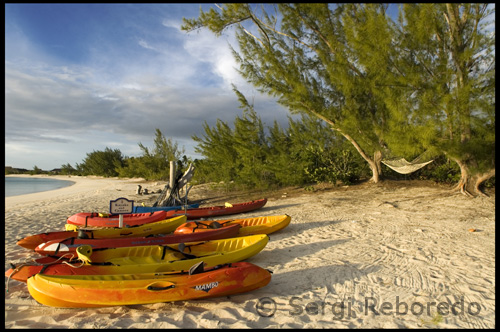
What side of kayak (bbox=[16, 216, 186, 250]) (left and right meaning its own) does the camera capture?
right

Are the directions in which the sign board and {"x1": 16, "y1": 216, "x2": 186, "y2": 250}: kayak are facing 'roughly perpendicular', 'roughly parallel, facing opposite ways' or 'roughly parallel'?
roughly perpendicular

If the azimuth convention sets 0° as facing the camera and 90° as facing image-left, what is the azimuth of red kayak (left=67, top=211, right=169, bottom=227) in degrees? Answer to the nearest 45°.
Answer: approximately 270°

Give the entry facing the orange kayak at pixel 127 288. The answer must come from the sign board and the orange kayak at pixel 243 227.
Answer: the sign board

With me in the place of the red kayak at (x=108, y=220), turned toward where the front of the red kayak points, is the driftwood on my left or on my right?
on my left

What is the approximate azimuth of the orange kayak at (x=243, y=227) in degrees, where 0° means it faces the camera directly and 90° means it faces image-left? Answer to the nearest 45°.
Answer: approximately 270°

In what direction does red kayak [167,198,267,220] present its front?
to the viewer's right
